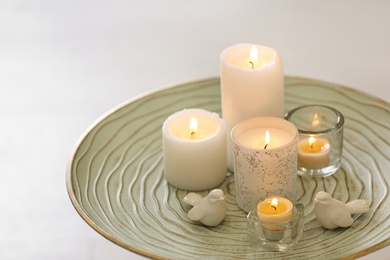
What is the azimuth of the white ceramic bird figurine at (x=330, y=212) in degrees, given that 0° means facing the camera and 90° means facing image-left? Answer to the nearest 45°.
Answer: approximately 90°
